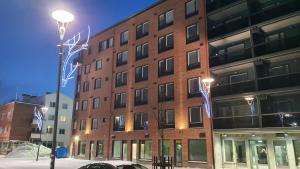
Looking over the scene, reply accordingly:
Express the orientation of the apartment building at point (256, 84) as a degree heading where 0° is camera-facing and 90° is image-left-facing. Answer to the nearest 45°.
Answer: approximately 45°

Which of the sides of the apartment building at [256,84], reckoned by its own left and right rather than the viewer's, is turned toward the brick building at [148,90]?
right

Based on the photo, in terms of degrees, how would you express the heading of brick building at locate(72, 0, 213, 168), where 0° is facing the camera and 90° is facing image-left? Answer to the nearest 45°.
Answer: approximately 45°

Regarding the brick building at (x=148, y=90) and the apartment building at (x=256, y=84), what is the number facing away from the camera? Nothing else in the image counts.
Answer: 0

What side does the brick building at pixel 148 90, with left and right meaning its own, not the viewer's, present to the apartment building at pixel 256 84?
left

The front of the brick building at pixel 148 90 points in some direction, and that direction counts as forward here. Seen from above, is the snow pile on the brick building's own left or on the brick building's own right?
on the brick building's own right

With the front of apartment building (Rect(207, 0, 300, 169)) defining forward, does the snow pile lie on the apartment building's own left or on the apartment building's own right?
on the apartment building's own right
